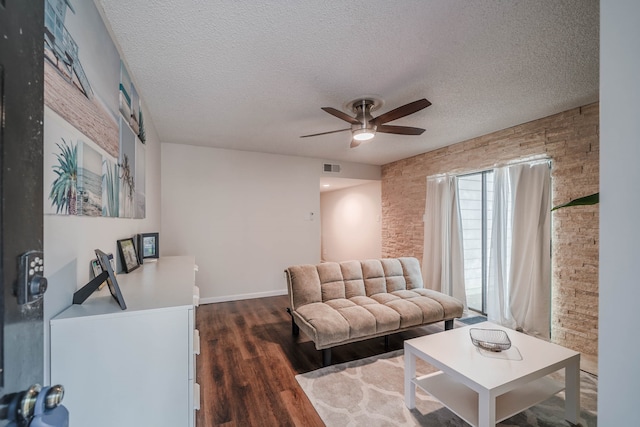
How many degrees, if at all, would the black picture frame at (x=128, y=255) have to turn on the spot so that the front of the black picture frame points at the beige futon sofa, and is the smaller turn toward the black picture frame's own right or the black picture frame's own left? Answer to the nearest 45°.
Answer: approximately 45° to the black picture frame's own left

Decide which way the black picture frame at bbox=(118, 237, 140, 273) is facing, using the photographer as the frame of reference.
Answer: facing the viewer and to the right of the viewer

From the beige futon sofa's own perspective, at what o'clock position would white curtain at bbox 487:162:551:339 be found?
The white curtain is roughly at 10 o'clock from the beige futon sofa.

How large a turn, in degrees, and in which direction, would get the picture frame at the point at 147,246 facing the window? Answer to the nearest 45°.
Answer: approximately 45° to its left

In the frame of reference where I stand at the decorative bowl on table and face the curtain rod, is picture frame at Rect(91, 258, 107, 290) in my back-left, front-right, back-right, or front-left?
back-left

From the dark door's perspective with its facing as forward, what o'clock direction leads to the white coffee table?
The white coffee table is roughly at 11 o'clock from the dark door.

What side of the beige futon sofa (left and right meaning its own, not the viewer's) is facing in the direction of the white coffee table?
front

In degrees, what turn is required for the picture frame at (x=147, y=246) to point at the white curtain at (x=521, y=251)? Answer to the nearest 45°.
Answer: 0° — it already faces it

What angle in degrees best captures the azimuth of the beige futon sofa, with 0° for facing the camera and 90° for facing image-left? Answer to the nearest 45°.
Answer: approximately 315°

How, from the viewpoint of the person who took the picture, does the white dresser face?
facing to the right of the viewer

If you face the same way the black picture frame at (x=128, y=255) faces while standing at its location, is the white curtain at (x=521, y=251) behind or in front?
in front

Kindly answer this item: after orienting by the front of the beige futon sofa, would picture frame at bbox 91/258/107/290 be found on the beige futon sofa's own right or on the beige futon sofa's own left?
on the beige futon sofa's own right

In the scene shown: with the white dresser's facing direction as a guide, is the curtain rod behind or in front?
in front

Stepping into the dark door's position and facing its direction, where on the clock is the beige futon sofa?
The beige futon sofa is roughly at 10 o'clock from the dark door.

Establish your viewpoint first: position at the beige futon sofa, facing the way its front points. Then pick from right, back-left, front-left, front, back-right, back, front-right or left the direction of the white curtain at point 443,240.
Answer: left

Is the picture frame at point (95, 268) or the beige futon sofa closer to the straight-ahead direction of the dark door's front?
the beige futon sofa

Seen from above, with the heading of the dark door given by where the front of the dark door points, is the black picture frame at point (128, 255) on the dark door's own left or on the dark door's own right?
on the dark door's own left

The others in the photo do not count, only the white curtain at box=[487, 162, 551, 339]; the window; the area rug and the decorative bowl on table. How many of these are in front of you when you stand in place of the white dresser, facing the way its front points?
4
